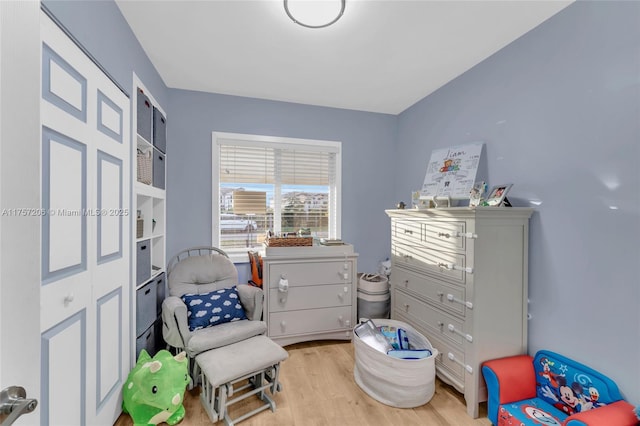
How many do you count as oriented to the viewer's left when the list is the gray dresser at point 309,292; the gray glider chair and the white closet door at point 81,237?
0

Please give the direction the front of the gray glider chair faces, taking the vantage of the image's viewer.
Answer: facing the viewer and to the right of the viewer

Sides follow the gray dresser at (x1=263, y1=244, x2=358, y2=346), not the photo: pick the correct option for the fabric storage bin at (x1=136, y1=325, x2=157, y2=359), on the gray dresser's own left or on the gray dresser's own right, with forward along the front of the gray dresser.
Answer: on the gray dresser's own right

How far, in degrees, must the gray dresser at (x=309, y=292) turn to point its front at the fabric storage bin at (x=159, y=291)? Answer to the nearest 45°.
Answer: approximately 90° to its right

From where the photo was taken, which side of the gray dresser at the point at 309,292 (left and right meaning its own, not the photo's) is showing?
front

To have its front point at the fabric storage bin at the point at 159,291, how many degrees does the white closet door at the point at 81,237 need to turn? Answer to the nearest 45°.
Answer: approximately 90° to its left

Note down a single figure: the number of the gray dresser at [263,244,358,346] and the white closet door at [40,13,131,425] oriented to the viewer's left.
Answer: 0

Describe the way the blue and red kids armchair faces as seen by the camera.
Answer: facing the viewer and to the left of the viewer

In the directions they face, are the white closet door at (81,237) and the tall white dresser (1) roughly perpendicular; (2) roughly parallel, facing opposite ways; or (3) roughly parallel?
roughly parallel, facing opposite ways

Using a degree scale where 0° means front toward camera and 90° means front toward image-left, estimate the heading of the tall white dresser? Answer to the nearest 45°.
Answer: approximately 45°

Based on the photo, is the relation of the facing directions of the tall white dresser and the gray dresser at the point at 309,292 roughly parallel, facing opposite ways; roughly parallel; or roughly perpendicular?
roughly perpendicular

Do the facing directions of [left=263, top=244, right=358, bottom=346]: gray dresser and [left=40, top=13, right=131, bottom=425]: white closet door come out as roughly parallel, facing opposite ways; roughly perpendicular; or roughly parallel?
roughly perpendicular
